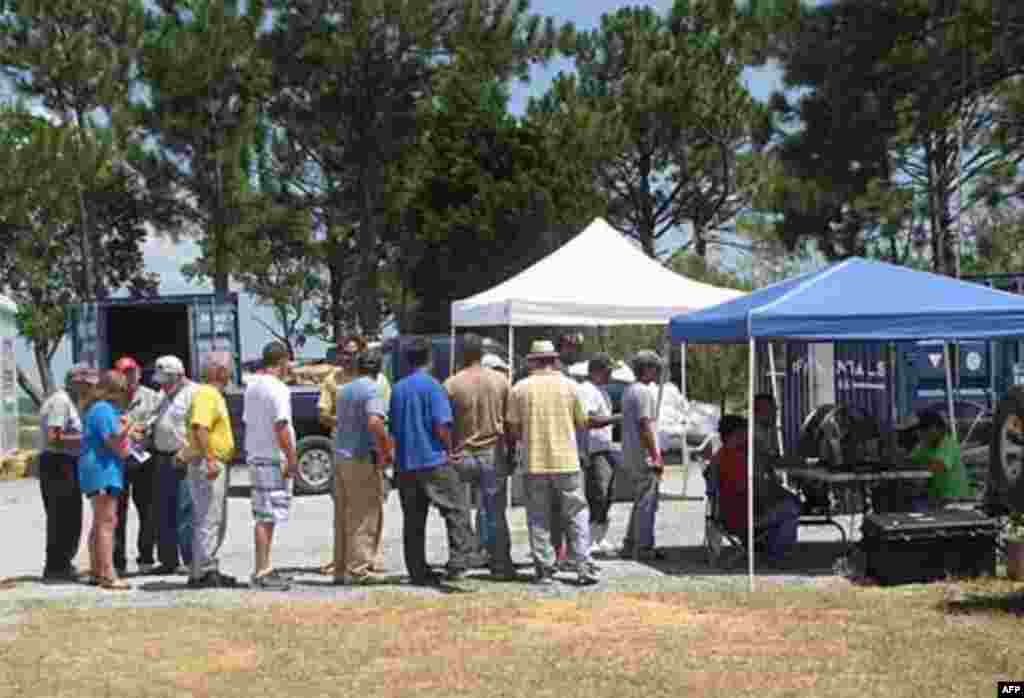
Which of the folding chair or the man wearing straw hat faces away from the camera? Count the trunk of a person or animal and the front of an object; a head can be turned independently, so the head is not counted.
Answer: the man wearing straw hat

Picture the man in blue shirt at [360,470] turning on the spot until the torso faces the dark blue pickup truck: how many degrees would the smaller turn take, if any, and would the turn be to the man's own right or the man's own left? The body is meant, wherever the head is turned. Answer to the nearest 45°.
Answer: approximately 45° to the man's own left

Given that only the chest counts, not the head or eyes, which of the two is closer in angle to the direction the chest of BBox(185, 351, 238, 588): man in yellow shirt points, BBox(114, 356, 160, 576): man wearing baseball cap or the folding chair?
the folding chair

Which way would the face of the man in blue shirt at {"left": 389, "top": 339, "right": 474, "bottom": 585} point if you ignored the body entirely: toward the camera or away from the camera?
away from the camera

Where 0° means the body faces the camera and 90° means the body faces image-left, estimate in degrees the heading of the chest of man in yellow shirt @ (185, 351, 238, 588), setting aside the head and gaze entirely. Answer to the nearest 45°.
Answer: approximately 270°

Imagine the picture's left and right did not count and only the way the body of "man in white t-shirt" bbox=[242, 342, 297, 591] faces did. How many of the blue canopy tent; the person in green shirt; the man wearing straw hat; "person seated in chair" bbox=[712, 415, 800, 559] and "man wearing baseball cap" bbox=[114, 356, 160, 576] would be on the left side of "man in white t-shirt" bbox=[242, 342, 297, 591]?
1

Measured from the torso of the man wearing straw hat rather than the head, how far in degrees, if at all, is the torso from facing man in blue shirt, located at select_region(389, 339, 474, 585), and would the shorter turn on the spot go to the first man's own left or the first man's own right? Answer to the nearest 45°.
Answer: approximately 90° to the first man's own left

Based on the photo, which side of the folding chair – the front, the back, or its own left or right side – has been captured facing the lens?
right

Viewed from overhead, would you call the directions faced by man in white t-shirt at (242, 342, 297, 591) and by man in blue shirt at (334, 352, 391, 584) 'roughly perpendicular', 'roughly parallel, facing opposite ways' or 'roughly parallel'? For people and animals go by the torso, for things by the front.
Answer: roughly parallel

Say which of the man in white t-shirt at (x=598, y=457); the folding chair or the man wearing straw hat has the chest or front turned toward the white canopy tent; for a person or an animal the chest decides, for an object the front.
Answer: the man wearing straw hat

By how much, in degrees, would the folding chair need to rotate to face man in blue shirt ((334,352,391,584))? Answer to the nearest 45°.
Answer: approximately 135° to its right

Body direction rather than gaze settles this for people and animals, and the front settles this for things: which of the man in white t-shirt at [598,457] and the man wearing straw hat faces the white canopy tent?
the man wearing straw hat

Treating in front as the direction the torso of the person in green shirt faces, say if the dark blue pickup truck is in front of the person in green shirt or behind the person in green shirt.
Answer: in front

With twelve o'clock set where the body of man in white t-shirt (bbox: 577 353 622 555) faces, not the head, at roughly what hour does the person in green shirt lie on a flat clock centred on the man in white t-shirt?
The person in green shirt is roughly at 12 o'clock from the man in white t-shirt.

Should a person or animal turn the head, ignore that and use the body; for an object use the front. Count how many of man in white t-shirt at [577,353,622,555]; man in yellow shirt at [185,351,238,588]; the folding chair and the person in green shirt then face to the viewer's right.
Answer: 3

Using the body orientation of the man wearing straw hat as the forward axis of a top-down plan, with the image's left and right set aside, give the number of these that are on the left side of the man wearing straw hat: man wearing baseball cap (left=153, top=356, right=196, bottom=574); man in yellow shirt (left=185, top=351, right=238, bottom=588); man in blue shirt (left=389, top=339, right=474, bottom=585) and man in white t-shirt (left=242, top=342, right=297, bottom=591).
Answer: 4

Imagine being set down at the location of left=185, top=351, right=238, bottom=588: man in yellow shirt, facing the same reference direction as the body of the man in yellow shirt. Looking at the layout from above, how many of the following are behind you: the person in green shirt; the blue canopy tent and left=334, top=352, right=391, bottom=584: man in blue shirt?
0

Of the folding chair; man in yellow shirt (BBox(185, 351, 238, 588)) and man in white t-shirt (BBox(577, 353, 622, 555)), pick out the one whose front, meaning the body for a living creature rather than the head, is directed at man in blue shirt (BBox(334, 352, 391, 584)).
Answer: the man in yellow shirt

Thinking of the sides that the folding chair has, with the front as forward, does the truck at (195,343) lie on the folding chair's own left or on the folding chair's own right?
on the folding chair's own left
